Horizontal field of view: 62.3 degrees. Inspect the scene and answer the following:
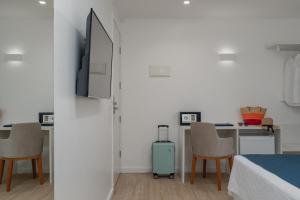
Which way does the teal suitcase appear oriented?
toward the camera

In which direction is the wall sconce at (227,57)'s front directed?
toward the camera

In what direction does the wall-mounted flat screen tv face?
to the viewer's right

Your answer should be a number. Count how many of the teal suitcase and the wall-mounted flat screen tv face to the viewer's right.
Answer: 1

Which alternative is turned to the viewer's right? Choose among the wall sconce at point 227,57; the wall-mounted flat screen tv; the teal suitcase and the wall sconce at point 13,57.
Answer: the wall-mounted flat screen tv

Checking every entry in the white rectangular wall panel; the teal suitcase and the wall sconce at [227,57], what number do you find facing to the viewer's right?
0

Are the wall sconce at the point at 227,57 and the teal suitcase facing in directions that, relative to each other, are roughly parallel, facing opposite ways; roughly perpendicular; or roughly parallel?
roughly parallel

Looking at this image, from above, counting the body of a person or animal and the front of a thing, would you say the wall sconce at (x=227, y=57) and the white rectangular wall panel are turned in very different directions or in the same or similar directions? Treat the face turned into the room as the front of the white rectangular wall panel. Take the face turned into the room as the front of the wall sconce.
same or similar directions

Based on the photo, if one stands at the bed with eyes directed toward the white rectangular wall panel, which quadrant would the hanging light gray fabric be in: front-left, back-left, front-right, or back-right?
front-right
